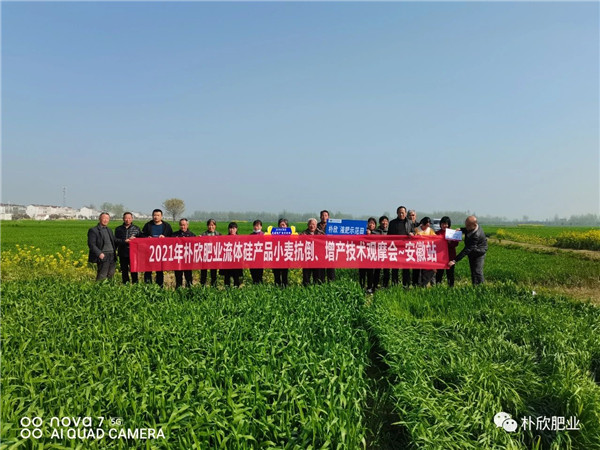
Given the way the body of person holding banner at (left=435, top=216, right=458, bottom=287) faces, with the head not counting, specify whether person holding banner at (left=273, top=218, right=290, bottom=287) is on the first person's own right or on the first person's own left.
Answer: on the first person's own right

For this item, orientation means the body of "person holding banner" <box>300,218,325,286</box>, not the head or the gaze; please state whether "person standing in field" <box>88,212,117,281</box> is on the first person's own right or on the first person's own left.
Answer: on the first person's own right

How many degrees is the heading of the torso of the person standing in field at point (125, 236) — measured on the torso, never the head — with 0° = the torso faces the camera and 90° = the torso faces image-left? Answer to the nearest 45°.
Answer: approximately 0°

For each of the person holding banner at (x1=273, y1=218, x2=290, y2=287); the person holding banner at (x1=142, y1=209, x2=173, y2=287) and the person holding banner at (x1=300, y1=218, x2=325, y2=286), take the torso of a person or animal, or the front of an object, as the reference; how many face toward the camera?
3

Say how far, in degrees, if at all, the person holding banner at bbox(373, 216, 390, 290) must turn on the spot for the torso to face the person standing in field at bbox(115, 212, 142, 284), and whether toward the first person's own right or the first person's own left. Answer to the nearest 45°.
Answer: approximately 90° to the first person's own right

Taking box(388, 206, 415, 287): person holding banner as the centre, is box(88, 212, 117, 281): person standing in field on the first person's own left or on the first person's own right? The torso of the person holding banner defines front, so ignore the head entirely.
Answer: on the first person's own right

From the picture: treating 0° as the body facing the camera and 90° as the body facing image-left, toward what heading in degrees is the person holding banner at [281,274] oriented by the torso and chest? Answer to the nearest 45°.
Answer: approximately 0°

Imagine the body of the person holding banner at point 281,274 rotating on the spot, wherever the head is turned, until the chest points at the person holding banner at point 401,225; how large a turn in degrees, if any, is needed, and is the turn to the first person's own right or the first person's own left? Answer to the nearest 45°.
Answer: approximately 90° to the first person's own left

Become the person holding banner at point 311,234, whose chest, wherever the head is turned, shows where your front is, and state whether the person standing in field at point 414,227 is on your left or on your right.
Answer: on your left

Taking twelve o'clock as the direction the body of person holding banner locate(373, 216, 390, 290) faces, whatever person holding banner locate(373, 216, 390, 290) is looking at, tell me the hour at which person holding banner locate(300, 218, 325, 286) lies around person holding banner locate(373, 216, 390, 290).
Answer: person holding banner locate(300, 218, 325, 286) is roughly at 2 o'clock from person holding banner locate(373, 216, 390, 290).
